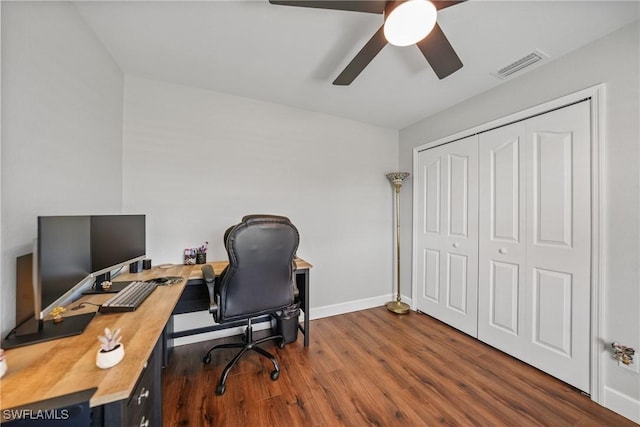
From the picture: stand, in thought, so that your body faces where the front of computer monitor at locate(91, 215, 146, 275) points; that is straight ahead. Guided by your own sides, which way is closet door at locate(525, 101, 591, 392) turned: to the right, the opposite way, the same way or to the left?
the opposite way

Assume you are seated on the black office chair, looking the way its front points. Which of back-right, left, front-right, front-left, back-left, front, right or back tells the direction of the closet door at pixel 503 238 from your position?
back-right

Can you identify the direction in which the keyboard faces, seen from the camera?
facing to the right of the viewer

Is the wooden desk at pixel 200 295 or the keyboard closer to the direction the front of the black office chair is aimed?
the wooden desk

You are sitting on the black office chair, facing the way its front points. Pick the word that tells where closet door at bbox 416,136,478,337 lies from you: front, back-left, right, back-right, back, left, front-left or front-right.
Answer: back-right

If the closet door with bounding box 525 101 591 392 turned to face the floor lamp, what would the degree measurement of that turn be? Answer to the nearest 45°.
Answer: approximately 45° to its right

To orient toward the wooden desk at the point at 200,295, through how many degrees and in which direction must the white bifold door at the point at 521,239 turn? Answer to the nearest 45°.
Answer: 0° — it already faces it

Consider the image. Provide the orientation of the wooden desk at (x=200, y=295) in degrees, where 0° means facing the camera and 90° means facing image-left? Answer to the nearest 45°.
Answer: approximately 0°

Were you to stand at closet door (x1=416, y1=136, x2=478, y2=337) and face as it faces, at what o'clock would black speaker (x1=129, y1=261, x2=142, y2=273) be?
The black speaker is roughly at 12 o'clock from the closet door.

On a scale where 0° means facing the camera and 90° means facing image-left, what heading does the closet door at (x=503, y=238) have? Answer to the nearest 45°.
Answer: approximately 45°

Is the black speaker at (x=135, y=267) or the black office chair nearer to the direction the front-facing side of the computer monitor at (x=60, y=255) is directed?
the black office chair
